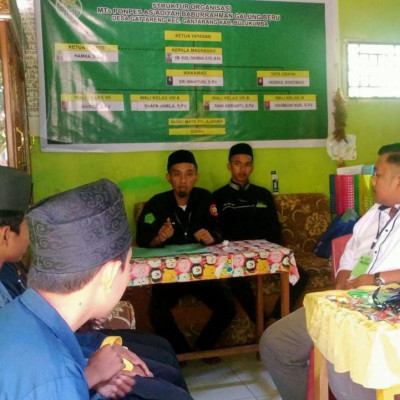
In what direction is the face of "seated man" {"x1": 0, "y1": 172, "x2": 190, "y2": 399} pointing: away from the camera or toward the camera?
away from the camera

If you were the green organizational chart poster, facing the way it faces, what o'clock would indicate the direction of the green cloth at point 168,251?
The green cloth is roughly at 12 o'clock from the green organizational chart poster.

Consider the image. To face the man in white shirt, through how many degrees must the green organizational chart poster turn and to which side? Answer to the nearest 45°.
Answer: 0° — it already faces them

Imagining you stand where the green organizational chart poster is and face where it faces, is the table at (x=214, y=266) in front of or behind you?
in front

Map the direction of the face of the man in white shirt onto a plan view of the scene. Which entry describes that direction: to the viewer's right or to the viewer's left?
to the viewer's left

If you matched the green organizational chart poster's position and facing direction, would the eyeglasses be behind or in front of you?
in front

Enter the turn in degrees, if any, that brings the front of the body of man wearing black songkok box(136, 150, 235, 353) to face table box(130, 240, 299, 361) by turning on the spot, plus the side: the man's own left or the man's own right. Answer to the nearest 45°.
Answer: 0° — they already face it

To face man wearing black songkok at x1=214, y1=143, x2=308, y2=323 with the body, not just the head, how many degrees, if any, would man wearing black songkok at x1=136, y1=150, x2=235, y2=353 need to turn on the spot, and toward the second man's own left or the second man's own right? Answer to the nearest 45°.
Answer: approximately 135° to the second man's own left

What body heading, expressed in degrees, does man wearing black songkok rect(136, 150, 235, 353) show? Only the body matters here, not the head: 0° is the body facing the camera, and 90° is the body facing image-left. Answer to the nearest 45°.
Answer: approximately 0°

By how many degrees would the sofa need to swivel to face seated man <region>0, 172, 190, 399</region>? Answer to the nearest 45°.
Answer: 0° — it already faces them
